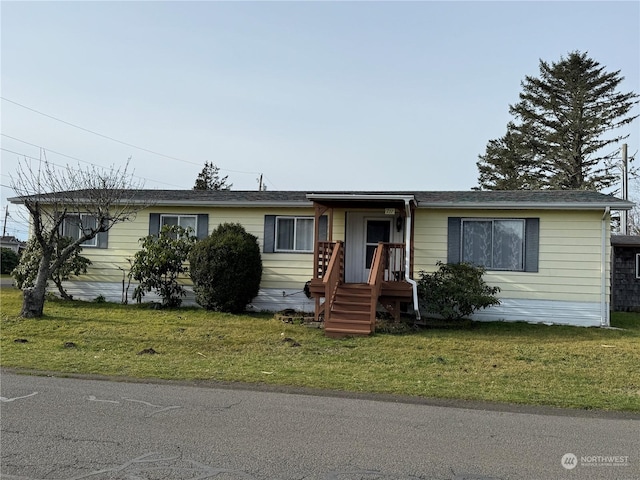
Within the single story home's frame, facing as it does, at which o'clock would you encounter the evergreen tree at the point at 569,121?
The evergreen tree is roughly at 7 o'clock from the single story home.

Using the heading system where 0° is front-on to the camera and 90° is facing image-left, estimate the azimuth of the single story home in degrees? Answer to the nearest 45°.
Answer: approximately 0°

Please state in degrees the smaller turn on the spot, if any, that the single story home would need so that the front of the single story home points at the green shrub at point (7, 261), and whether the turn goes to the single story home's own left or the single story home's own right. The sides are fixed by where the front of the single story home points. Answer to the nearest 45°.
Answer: approximately 135° to the single story home's own right

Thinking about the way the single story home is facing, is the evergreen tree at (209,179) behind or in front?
behind

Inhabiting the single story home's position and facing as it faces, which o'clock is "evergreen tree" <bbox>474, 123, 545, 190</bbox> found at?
The evergreen tree is roughly at 7 o'clock from the single story home.

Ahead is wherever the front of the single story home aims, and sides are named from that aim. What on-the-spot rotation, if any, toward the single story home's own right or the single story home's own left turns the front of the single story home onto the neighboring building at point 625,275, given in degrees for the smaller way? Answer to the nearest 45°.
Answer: approximately 135° to the single story home's own left

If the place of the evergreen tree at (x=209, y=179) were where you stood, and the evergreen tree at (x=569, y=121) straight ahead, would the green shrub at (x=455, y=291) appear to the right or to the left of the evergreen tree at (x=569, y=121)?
right

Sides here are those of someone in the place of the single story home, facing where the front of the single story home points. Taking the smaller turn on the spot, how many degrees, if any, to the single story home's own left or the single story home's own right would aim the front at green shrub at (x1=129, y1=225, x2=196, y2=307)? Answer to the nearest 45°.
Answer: approximately 90° to the single story home's own right

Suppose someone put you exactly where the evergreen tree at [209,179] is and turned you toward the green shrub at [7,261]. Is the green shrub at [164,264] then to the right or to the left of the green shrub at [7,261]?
left
